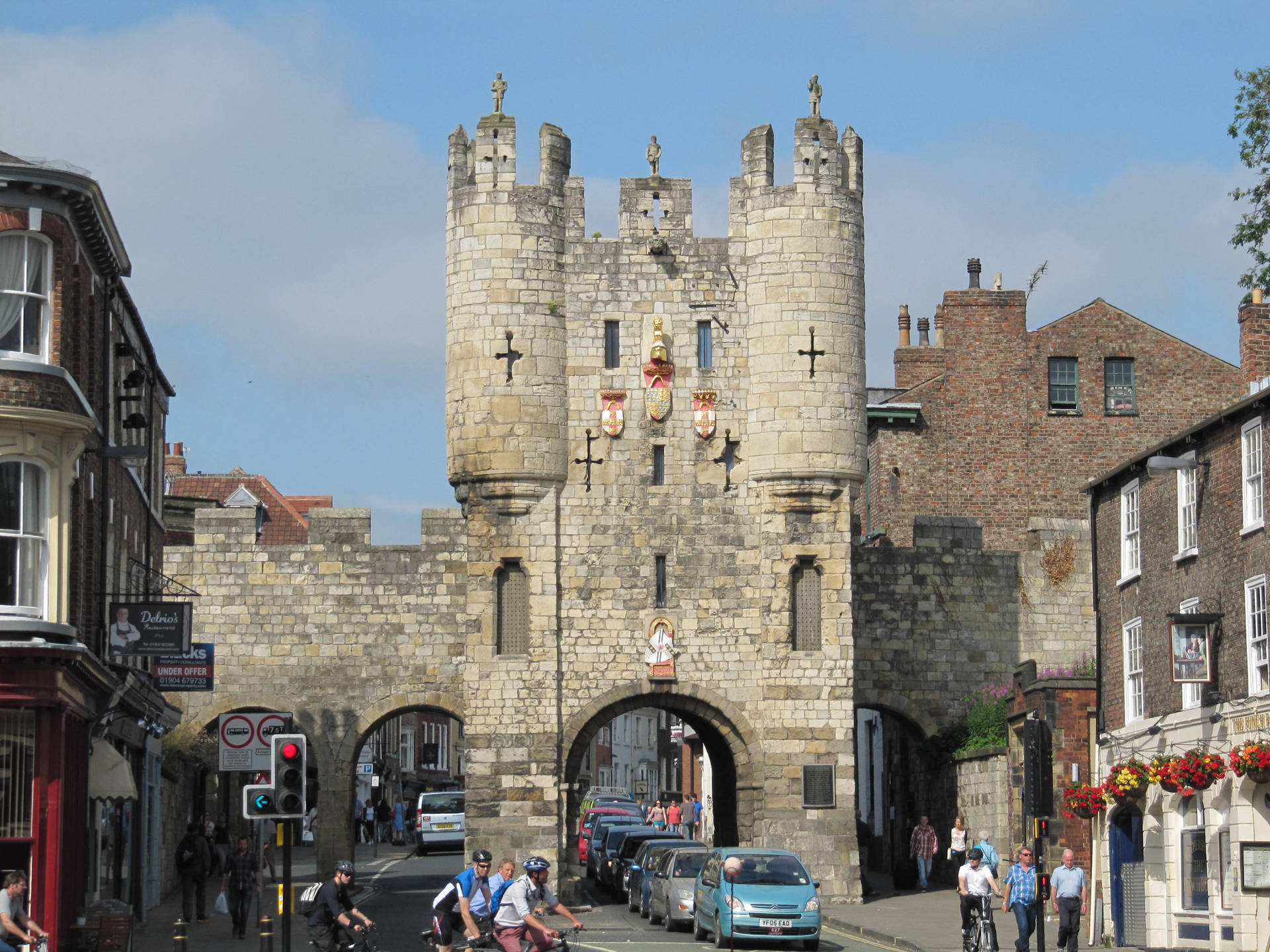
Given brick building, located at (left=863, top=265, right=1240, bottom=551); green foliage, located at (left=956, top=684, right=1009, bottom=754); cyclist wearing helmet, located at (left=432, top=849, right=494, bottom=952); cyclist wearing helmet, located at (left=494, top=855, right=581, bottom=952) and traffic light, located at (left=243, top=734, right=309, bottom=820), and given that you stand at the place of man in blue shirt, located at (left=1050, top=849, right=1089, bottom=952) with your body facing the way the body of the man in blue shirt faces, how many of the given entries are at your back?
2

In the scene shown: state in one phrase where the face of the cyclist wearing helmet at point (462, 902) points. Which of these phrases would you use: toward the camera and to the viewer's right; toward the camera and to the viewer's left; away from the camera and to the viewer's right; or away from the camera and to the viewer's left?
toward the camera and to the viewer's right

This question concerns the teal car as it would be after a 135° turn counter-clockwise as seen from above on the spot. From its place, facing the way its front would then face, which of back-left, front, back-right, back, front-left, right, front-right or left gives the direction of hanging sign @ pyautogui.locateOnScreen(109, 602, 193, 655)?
left

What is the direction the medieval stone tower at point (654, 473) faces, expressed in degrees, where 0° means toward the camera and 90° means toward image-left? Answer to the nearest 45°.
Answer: approximately 0°

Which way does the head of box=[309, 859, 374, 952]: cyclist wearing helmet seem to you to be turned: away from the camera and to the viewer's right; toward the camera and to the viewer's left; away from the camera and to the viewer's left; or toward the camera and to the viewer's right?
toward the camera and to the viewer's right

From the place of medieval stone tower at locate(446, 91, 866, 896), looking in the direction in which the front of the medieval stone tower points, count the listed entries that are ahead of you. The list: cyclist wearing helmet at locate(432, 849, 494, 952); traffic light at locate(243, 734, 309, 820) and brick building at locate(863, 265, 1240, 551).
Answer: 2

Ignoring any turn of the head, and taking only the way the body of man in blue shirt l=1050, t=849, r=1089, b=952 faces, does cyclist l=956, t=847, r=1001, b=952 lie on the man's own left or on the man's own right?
on the man's own right

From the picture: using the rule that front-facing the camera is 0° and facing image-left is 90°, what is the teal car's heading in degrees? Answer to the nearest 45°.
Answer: approximately 315°

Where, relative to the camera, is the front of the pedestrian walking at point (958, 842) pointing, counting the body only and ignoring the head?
toward the camera
